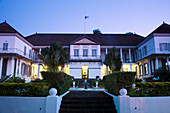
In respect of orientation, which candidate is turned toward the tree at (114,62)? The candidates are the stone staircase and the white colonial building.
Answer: the white colonial building

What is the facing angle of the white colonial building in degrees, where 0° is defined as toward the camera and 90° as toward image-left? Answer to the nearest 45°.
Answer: approximately 0°

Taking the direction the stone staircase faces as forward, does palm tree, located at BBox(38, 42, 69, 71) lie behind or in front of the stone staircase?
behind

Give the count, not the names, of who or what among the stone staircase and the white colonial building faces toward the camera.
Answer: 2

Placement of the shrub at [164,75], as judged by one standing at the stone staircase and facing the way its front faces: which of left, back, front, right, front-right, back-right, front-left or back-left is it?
back-left
